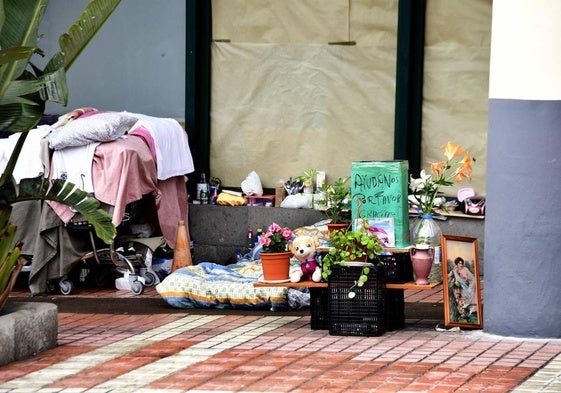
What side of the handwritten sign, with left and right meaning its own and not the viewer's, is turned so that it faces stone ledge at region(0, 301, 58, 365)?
right

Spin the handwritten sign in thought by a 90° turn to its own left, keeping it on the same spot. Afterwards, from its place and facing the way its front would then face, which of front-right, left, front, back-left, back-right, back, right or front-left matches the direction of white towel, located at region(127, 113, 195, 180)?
back-left

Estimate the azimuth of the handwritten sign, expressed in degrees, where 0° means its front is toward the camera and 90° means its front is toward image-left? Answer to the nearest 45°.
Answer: approximately 0°

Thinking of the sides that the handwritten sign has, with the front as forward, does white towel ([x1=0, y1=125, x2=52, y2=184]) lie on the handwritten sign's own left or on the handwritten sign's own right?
on the handwritten sign's own right

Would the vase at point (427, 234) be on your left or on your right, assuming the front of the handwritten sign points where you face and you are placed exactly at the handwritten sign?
on your left

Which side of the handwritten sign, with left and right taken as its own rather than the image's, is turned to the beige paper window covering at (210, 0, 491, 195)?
back

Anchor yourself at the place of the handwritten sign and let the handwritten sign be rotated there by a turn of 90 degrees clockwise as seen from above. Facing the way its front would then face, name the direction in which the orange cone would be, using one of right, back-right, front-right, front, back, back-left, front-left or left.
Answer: front-right
